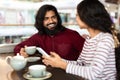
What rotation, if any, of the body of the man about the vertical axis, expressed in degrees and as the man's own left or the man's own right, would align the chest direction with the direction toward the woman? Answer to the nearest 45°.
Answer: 0° — they already face them

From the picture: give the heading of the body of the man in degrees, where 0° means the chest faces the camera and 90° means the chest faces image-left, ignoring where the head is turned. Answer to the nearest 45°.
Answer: approximately 0°

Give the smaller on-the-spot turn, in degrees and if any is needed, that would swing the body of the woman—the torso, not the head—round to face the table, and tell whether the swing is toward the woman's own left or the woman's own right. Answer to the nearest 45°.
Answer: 0° — they already face it

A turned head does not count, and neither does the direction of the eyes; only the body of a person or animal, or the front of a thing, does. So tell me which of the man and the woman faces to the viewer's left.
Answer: the woman

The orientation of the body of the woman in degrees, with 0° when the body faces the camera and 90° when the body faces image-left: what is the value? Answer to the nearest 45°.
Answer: approximately 90°

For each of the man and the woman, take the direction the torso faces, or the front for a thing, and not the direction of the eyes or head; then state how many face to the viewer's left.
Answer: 1

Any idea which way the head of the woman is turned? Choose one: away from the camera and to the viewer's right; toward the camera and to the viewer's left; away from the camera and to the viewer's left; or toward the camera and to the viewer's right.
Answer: away from the camera and to the viewer's left
